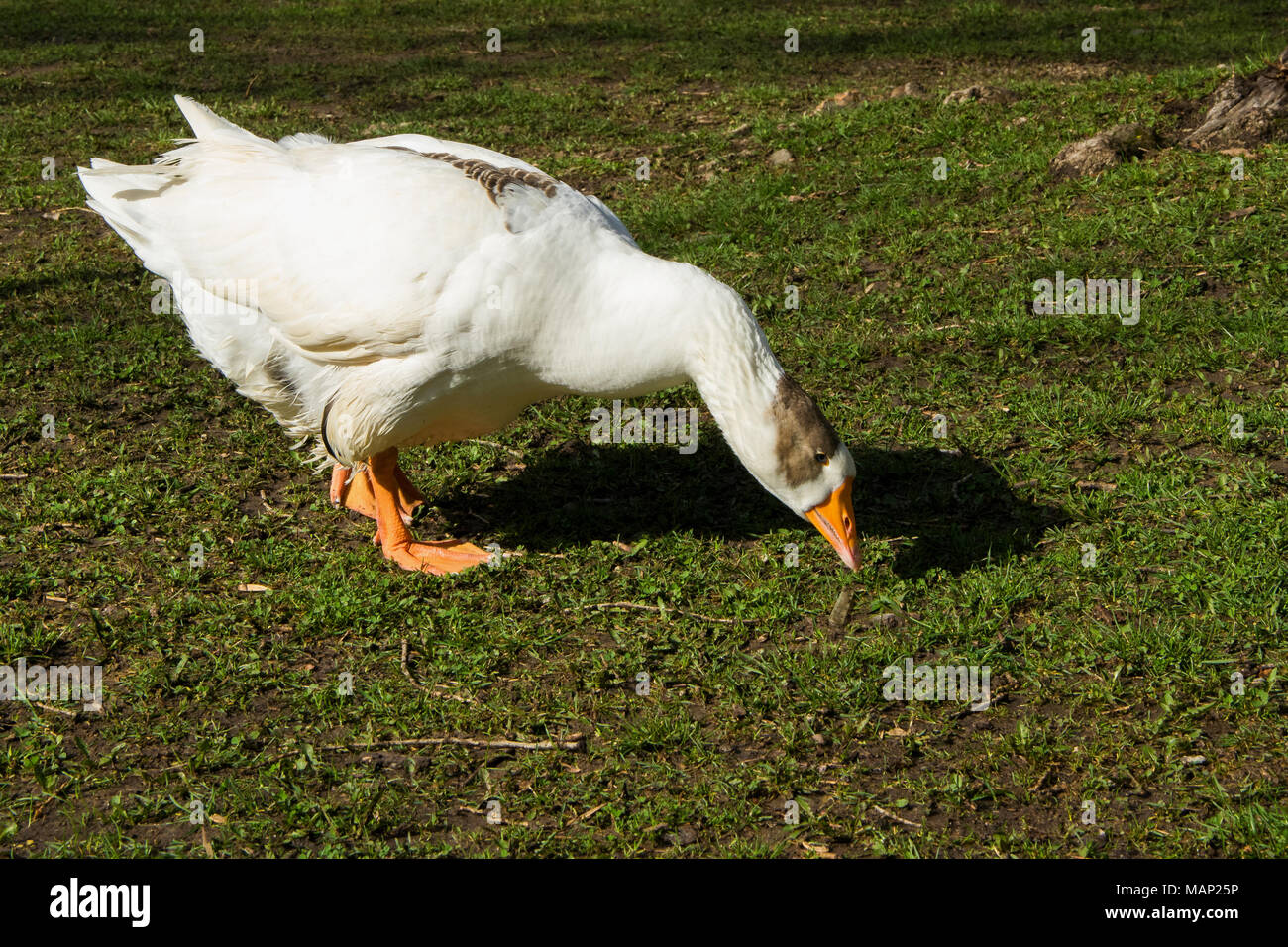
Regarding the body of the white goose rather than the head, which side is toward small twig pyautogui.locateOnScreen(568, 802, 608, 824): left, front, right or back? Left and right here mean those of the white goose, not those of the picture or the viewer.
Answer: right

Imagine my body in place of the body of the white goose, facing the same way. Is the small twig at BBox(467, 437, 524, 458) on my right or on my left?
on my left

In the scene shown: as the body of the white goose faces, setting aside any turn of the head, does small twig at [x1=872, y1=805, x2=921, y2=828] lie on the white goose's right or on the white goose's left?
on the white goose's right

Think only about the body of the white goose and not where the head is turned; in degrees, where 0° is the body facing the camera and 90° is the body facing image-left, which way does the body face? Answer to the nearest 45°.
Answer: approximately 270°
